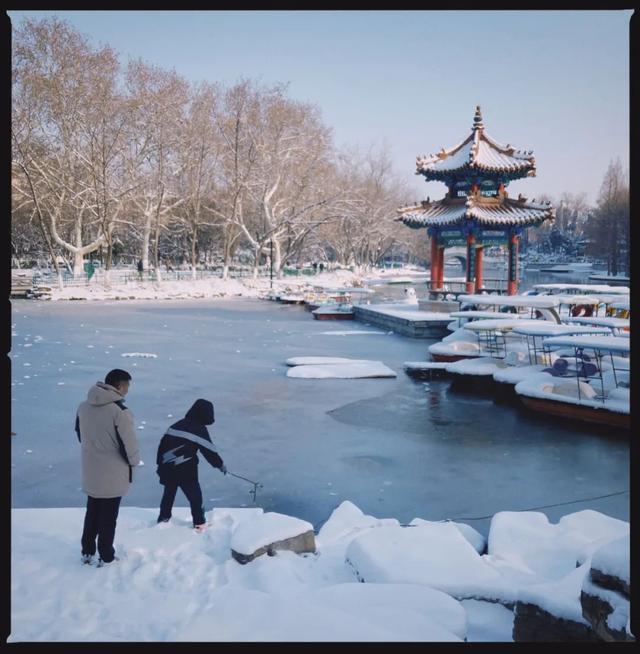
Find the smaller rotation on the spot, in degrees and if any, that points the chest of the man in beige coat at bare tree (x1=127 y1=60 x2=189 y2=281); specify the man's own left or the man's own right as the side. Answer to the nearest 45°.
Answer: approximately 45° to the man's own left

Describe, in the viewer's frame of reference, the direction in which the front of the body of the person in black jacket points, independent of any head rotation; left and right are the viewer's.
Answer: facing away from the viewer and to the right of the viewer

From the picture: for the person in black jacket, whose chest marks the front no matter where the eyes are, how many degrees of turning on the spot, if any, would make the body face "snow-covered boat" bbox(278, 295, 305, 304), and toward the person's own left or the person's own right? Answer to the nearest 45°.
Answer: approximately 45° to the person's own left

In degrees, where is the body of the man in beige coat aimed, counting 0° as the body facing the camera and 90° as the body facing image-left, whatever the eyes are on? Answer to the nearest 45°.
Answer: approximately 225°

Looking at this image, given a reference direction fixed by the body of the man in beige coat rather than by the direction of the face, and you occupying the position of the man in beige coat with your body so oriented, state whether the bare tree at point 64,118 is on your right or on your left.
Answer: on your left

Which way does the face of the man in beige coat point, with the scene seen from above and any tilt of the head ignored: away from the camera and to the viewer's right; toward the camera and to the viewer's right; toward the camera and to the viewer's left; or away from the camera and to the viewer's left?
away from the camera and to the viewer's right
